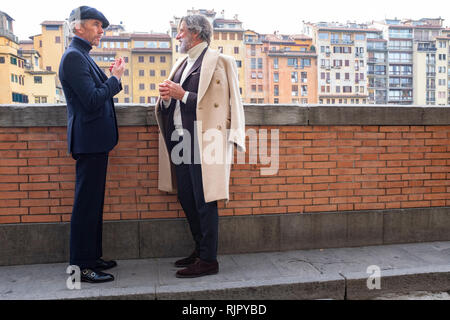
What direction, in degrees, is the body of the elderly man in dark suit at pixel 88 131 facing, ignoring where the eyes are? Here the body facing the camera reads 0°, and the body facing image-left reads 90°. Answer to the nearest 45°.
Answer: approximately 270°

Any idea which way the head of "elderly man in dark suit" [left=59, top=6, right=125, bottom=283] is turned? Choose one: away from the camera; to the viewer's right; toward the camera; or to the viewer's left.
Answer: to the viewer's right
